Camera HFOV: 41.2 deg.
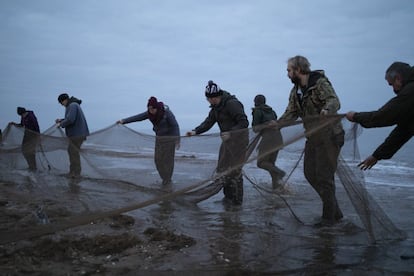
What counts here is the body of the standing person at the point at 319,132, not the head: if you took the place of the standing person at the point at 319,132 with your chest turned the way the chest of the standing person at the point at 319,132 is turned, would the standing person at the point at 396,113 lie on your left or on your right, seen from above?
on your left

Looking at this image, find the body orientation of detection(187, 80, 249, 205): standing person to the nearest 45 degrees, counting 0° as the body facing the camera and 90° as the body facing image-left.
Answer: approximately 45°

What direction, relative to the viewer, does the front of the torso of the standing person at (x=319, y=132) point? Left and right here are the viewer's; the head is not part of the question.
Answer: facing the viewer and to the left of the viewer

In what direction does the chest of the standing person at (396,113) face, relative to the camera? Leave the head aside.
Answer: to the viewer's left

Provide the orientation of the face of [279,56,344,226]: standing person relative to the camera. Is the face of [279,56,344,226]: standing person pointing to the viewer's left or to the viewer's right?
to the viewer's left

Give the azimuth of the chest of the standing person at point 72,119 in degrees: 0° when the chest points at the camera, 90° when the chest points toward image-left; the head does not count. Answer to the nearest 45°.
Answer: approximately 90°
